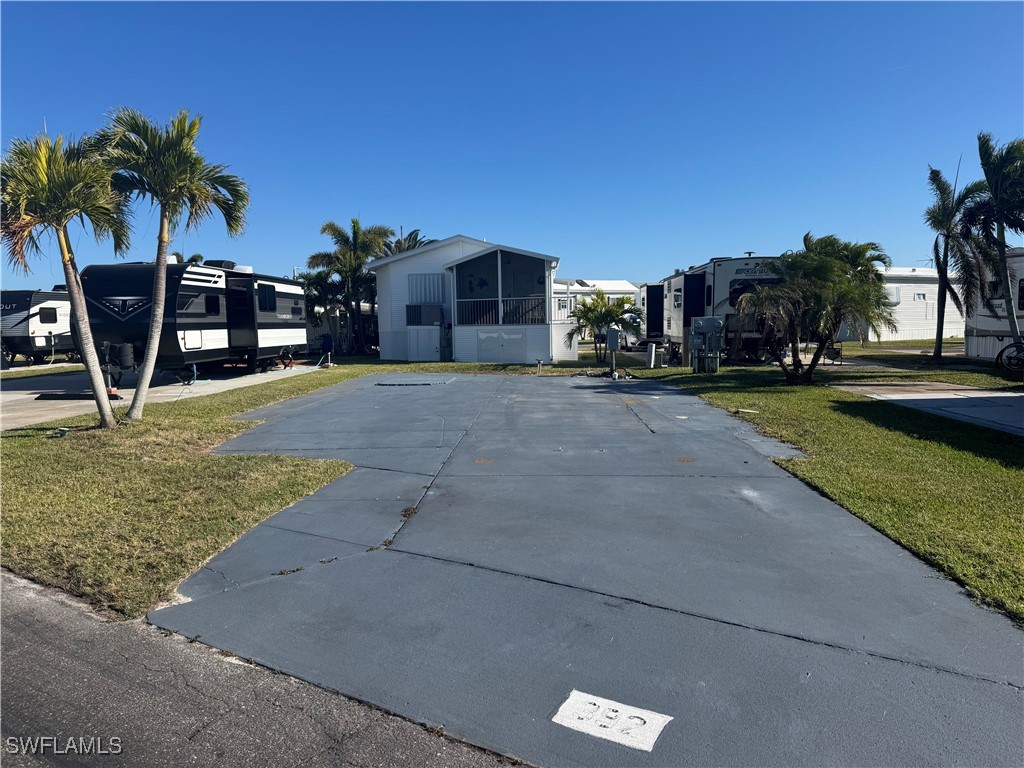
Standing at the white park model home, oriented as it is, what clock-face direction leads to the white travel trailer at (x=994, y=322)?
The white travel trailer is roughly at 10 o'clock from the white park model home.

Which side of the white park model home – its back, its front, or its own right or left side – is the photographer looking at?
front

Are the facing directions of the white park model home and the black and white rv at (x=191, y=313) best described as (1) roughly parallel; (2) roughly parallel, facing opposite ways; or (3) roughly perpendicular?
roughly parallel

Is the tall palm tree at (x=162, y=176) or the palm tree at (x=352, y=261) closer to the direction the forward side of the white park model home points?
the tall palm tree

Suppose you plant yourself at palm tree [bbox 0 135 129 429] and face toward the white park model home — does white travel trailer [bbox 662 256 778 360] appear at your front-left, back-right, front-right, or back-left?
front-right

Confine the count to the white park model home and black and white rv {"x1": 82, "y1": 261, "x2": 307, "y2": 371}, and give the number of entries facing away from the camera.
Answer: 0

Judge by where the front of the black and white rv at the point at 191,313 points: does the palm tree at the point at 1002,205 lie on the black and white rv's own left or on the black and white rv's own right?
on the black and white rv's own left

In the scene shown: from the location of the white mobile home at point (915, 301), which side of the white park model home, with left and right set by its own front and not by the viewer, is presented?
left

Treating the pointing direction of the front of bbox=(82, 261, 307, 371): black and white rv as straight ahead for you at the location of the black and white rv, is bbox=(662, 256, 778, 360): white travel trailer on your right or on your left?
on your left

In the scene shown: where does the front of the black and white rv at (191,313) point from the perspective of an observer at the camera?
facing the viewer and to the left of the viewer

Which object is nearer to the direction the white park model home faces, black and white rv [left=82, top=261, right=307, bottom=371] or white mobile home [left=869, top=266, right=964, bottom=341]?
the black and white rv

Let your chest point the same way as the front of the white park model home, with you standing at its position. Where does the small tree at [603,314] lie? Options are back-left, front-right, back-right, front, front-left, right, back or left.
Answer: front-left

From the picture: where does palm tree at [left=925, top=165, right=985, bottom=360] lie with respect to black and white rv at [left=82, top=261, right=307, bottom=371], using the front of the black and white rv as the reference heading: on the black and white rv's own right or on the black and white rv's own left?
on the black and white rv's own left

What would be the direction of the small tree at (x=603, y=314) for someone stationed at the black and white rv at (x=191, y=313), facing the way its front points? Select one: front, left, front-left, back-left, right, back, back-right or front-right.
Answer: back-left

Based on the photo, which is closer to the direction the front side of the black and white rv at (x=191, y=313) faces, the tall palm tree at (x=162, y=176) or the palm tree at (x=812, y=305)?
the tall palm tree

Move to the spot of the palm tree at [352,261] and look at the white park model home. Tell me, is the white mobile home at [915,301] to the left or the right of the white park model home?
left

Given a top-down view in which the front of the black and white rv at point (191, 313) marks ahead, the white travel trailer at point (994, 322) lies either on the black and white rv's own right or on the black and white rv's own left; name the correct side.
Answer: on the black and white rv's own left
